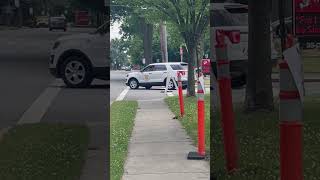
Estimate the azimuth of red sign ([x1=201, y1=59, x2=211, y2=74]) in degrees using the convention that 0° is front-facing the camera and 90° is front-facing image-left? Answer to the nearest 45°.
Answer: approximately 0°

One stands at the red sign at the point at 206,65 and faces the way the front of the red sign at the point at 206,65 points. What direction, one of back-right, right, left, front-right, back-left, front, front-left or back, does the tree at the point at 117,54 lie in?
right
